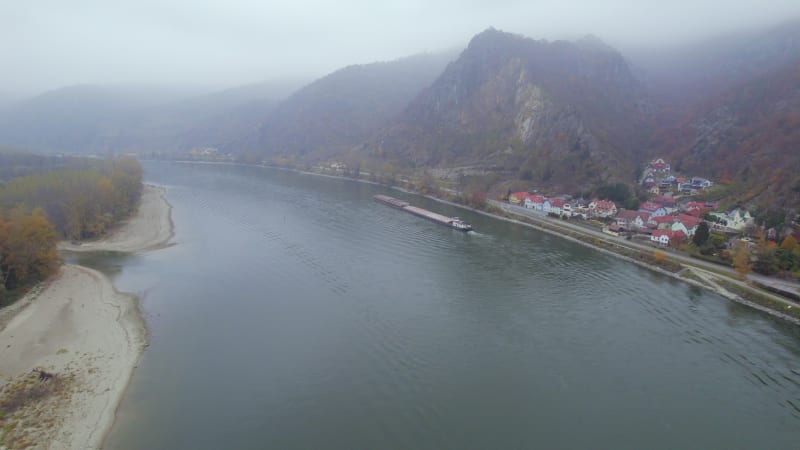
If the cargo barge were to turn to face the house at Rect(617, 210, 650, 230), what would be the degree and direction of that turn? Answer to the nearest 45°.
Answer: approximately 135° to its right

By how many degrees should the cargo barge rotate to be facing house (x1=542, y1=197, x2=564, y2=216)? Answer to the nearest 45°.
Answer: approximately 135° to its right

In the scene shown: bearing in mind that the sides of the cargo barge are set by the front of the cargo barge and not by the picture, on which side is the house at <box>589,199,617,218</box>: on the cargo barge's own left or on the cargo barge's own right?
on the cargo barge's own right

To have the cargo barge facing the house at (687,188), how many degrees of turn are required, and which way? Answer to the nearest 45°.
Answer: approximately 135° to its right

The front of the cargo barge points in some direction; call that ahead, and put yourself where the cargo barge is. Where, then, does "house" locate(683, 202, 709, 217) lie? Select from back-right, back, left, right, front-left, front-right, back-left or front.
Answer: back-right

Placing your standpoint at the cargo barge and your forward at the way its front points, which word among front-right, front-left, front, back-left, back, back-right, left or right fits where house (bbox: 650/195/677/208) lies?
back-right

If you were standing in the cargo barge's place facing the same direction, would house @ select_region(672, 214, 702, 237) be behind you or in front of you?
behind

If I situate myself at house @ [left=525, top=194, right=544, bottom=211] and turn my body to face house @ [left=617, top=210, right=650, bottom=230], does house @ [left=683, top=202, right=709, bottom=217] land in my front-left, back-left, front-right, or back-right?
front-left

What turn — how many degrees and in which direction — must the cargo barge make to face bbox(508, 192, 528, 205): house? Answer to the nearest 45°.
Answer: approximately 90° to its right

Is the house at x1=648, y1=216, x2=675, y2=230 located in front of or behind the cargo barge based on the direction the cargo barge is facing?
behind

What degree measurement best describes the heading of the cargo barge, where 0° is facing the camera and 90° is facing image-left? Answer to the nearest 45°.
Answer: approximately 135°
